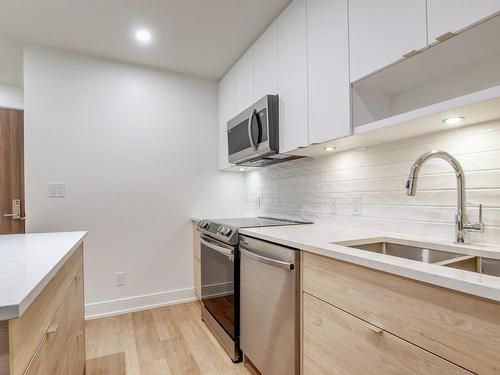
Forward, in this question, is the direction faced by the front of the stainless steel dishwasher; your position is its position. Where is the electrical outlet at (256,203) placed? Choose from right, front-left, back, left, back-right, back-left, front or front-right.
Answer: back-right

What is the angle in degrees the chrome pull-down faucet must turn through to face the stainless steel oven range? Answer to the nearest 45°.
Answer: approximately 45° to its right

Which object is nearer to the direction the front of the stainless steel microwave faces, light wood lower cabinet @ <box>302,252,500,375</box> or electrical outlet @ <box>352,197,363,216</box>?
the light wood lower cabinet

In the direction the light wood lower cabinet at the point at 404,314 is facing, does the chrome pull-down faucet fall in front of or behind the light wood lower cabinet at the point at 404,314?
behind

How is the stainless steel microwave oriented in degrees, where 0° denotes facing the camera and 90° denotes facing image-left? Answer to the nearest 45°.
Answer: approximately 45°

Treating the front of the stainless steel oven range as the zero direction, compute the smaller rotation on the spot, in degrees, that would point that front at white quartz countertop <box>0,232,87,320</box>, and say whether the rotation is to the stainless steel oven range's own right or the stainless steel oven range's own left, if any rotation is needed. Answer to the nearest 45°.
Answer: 0° — it already faces it

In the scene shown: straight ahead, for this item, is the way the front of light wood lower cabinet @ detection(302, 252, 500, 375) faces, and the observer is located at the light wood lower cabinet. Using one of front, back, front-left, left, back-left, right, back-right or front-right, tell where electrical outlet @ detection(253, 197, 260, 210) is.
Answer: right

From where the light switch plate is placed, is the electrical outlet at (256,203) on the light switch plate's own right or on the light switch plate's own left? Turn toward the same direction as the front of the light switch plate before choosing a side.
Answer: on the light switch plate's own left

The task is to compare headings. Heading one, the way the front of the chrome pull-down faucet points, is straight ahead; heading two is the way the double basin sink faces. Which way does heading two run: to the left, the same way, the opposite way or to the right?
the same way

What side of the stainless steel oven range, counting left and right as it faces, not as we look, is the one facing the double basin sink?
left

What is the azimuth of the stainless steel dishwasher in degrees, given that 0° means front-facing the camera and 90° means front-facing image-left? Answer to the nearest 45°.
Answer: approximately 45°

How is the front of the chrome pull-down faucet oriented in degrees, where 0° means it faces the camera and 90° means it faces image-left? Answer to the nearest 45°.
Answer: approximately 45°

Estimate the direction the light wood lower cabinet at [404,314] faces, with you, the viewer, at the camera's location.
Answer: facing the viewer and to the left of the viewer

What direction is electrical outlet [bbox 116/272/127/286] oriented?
toward the camera

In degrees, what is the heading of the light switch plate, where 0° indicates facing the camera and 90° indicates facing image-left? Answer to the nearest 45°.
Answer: approximately 0°

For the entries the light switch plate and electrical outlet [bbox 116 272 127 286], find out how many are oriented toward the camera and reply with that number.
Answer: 2
